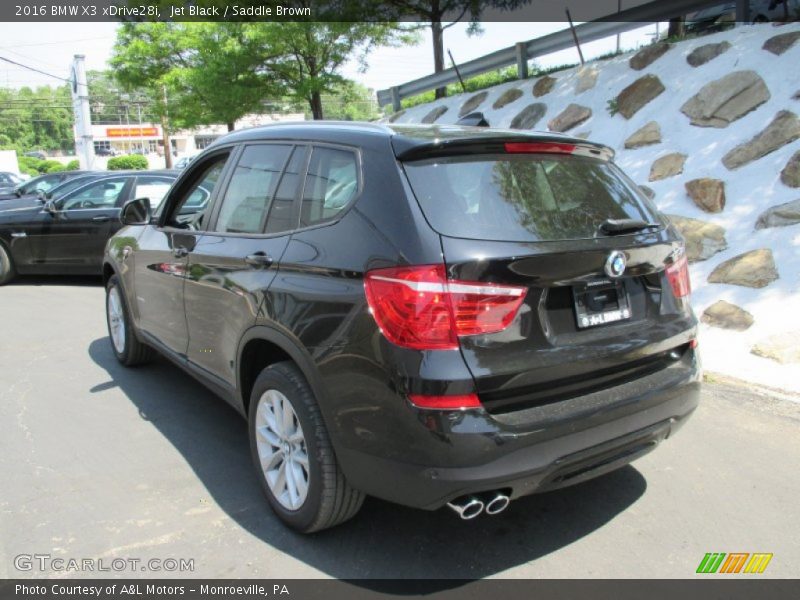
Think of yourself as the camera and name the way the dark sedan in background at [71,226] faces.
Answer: facing to the left of the viewer

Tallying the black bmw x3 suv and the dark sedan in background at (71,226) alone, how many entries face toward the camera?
0

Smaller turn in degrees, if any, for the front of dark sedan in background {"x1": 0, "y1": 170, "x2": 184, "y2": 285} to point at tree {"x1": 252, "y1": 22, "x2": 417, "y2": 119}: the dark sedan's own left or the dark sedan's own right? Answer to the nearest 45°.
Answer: approximately 135° to the dark sedan's own right

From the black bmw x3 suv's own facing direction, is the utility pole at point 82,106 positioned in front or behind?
in front

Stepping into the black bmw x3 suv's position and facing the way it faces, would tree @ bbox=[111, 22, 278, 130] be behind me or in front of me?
in front

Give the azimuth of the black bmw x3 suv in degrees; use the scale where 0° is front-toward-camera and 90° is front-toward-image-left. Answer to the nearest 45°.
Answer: approximately 135°

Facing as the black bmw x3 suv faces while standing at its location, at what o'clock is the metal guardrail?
The metal guardrail is roughly at 2 o'clock from the black bmw x3 suv.

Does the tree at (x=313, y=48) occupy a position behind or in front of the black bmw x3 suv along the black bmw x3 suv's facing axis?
in front

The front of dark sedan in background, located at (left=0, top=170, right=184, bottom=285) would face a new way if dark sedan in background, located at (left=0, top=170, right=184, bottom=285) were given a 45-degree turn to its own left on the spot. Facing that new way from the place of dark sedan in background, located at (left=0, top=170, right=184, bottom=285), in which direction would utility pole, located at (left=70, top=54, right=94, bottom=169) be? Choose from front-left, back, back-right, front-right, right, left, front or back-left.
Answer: back-right

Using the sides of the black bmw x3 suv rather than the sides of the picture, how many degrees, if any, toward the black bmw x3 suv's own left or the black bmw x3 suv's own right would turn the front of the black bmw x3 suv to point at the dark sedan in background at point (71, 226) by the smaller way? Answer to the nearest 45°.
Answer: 0° — it already faces it

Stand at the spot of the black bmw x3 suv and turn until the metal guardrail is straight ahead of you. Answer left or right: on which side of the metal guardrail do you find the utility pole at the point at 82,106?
left

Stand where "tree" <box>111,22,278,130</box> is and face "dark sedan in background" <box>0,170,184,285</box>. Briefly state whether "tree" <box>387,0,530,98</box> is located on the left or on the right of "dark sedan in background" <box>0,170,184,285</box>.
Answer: left

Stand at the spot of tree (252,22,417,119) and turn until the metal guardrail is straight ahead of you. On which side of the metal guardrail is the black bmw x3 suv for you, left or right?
right

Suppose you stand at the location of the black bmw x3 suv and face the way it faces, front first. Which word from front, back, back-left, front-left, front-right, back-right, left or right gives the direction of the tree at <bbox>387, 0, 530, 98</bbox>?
front-right

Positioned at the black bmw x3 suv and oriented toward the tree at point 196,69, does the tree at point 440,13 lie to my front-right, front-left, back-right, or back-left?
front-right
